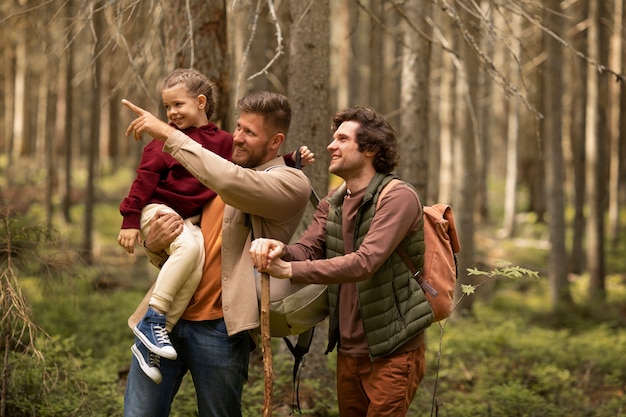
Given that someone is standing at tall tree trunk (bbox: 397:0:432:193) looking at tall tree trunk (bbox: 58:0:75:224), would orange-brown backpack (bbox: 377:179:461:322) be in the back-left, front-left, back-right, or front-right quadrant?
back-left

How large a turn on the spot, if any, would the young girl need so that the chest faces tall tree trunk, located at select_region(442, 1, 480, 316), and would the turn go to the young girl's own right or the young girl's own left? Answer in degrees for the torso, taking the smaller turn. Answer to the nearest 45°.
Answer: approximately 135° to the young girl's own left

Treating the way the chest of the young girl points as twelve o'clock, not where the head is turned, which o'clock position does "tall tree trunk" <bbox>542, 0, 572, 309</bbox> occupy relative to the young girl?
The tall tree trunk is roughly at 7 o'clock from the young girl.

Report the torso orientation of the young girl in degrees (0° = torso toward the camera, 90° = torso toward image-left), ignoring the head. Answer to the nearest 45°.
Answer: approximately 0°

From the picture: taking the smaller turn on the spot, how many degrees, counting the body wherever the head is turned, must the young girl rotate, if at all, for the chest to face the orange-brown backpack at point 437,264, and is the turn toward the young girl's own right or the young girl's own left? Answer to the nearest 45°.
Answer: approximately 90° to the young girl's own left

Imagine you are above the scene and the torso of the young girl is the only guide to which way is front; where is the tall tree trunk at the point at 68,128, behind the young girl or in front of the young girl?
behind

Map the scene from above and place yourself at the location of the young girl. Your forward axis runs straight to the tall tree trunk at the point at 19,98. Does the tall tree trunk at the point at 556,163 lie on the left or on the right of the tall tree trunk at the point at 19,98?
right

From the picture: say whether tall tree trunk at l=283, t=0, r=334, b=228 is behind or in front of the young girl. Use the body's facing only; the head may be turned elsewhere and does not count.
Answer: behind

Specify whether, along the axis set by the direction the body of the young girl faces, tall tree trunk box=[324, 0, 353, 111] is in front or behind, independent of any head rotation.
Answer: behind

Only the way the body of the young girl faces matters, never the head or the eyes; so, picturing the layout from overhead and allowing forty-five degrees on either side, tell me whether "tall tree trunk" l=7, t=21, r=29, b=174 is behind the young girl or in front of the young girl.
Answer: behind

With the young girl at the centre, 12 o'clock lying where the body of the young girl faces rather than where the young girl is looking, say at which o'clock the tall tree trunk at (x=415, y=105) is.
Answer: The tall tree trunk is roughly at 7 o'clock from the young girl.
